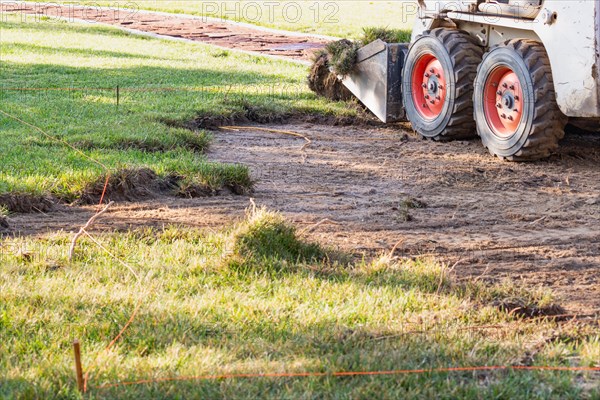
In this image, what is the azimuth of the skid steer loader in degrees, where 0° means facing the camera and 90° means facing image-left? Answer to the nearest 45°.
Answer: approximately 135°

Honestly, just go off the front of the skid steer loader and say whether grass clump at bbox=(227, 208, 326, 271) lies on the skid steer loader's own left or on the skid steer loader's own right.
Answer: on the skid steer loader's own left

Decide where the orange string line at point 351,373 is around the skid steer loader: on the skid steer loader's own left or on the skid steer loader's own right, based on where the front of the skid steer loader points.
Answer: on the skid steer loader's own left
